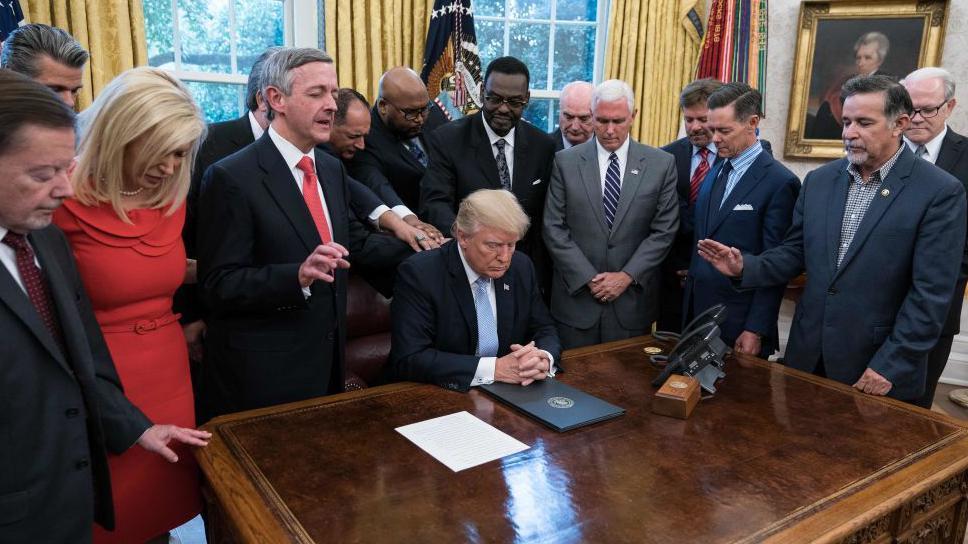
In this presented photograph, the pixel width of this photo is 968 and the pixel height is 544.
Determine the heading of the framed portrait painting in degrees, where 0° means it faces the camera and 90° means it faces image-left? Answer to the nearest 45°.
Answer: approximately 0°

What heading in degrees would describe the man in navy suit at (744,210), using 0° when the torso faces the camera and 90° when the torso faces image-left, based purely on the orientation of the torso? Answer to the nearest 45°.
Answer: approximately 45°

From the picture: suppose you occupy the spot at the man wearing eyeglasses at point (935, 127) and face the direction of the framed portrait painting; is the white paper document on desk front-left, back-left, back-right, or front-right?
back-left

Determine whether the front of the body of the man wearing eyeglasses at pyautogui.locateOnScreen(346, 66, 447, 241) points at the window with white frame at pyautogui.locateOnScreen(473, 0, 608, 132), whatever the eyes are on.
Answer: no

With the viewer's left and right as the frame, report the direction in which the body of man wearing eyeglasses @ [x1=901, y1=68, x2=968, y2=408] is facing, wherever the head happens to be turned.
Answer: facing the viewer and to the left of the viewer

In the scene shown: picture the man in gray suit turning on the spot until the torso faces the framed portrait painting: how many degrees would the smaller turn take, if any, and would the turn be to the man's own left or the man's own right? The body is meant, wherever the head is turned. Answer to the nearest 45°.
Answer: approximately 135° to the man's own left

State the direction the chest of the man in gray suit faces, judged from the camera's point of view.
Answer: toward the camera

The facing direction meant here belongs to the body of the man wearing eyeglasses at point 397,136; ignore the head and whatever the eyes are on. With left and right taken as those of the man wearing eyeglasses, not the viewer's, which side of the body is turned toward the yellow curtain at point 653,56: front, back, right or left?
left

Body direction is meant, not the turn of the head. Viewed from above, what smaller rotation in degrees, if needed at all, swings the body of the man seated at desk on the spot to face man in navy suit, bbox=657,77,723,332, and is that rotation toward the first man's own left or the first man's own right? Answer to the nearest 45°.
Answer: approximately 90° to the first man's own left

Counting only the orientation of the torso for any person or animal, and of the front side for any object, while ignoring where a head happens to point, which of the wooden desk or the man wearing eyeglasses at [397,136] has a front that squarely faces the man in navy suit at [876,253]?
the man wearing eyeglasses

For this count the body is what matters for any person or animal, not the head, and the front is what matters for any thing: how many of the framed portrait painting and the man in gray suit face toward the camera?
2

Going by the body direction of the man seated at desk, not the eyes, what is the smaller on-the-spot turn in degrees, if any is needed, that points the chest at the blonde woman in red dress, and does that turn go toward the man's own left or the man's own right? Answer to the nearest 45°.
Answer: approximately 90° to the man's own right

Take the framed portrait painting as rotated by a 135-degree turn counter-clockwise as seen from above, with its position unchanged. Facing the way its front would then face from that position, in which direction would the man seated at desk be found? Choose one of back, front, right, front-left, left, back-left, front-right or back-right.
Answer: back-right

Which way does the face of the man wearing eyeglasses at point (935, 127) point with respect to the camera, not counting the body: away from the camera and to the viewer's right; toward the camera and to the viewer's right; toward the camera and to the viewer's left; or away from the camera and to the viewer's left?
toward the camera and to the viewer's left

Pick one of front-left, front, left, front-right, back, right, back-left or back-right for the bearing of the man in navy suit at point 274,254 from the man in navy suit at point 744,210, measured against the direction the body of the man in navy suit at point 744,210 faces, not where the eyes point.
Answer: front

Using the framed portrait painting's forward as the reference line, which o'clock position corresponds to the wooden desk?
The wooden desk is roughly at 12 o'clock from the framed portrait painting.

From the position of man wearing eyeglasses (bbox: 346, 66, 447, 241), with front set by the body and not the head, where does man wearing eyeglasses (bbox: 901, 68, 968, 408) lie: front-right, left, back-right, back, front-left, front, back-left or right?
front-left
